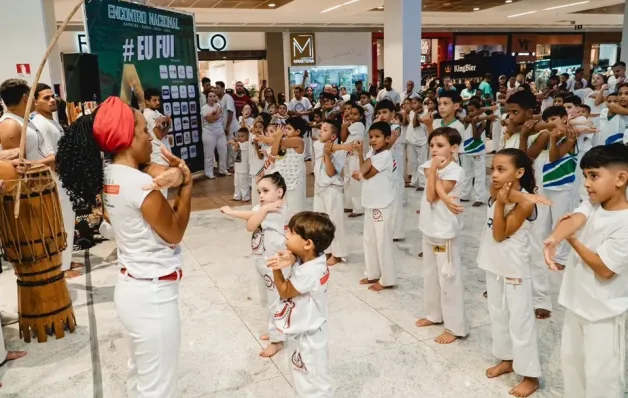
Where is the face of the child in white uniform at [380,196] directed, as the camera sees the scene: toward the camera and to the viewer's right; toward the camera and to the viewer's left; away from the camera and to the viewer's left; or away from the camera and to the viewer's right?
toward the camera and to the viewer's left

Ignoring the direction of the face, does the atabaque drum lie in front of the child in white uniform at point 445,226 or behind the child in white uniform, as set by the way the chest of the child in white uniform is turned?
in front

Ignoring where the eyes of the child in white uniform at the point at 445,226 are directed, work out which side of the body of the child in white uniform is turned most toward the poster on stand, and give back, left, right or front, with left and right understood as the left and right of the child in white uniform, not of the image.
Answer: right

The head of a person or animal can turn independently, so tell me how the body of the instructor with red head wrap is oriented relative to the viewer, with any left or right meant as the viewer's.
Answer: facing away from the viewer and to the right of the viewer

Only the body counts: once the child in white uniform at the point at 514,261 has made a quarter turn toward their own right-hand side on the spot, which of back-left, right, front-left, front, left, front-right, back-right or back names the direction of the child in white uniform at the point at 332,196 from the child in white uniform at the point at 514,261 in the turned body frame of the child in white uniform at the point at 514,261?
front

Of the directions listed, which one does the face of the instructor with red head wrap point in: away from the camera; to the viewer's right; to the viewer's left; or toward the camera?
to the viewer's right

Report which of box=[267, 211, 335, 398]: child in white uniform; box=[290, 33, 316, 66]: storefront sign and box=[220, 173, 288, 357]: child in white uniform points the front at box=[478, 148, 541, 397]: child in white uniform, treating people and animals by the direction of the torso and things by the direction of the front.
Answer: the storefront sign

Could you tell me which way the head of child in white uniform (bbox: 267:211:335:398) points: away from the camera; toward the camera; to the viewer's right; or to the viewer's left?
to the viewer's left

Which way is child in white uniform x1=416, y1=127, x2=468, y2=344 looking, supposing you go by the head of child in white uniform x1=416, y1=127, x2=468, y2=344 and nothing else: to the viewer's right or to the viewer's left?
to the viewer's left

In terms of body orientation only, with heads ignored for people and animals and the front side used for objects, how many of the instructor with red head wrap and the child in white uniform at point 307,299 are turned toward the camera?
0

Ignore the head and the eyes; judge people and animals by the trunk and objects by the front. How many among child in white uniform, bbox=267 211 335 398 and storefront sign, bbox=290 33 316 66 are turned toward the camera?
1

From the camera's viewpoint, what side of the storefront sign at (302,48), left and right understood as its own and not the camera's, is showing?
front

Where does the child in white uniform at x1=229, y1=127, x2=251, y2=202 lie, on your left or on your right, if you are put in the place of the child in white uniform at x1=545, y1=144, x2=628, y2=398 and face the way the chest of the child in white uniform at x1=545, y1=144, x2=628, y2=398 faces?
on your right

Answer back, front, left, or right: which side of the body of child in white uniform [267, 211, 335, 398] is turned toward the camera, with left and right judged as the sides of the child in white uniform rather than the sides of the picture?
left

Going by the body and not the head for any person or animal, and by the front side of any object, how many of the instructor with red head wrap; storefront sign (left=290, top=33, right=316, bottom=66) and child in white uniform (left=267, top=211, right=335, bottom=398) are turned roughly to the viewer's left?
1

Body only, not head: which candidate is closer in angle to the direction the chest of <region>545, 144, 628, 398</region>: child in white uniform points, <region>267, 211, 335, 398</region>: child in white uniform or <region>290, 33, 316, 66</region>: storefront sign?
the child in white uniform

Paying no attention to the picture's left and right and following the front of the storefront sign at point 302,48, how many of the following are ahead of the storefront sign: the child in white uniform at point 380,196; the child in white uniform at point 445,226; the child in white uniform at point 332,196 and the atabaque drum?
4
